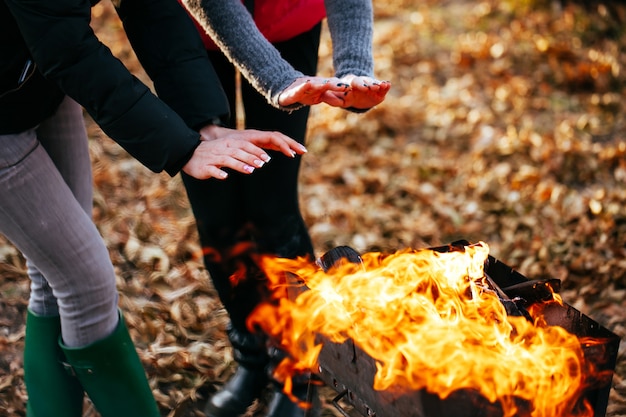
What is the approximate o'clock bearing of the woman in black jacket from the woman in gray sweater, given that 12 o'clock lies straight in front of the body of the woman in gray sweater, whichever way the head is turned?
The woman in black jacket is roughly at 3 o'clock from the woman in gray sweater.

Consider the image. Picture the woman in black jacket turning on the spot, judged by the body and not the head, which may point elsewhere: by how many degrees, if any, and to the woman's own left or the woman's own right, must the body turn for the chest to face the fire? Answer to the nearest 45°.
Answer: approximately 45° to the woman's own right

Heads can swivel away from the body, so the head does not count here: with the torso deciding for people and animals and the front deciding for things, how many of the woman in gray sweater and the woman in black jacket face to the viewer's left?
0

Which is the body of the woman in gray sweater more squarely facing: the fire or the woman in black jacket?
the fire

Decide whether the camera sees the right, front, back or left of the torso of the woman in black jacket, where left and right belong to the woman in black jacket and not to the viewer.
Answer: right

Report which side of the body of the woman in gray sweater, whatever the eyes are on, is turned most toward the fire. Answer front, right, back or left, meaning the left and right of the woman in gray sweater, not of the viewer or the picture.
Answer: front

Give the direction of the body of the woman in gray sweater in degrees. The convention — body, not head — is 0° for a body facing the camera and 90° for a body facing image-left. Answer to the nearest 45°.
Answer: approximately 315°
